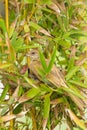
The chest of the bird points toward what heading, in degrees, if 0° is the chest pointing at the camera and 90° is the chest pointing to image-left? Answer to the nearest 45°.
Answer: approximately 90°
